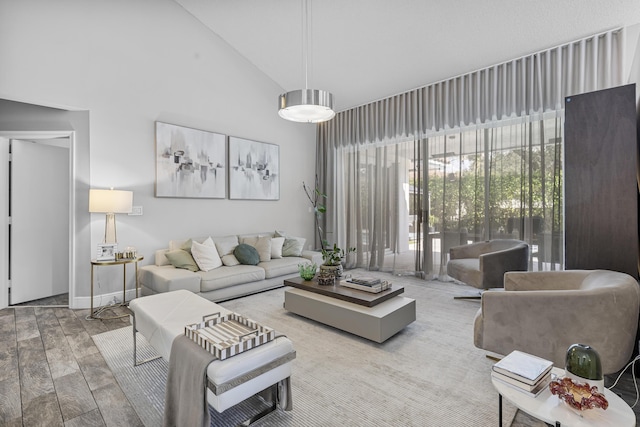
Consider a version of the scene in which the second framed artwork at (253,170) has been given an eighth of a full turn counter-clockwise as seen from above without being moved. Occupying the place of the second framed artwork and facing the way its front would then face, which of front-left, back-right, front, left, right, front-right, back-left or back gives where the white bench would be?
right

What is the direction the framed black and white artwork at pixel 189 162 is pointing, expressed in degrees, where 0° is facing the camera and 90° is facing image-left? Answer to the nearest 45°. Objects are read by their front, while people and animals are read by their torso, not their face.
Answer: approximately 315°

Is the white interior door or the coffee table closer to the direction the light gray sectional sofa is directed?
the coffee table

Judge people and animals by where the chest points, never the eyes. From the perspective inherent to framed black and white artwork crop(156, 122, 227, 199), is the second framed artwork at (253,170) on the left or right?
on its left

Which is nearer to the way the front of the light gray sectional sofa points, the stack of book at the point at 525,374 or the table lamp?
the stack of book

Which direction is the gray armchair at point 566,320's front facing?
to the viewer's left

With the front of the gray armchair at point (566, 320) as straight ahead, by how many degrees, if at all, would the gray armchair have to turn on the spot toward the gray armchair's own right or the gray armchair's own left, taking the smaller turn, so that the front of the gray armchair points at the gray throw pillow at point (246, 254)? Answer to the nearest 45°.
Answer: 0° — it already faces it

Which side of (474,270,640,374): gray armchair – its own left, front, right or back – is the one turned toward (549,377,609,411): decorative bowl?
left

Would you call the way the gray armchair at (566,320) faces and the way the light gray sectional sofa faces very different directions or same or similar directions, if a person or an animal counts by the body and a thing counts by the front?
very different directions

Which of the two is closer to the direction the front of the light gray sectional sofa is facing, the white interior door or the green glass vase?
the green glass vase

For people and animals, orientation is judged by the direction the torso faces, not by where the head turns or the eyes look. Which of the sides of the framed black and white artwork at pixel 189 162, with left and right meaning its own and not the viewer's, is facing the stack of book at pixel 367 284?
front

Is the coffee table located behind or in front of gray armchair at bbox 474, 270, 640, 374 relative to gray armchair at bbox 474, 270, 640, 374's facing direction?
in front

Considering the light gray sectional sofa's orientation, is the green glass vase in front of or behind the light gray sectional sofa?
in front

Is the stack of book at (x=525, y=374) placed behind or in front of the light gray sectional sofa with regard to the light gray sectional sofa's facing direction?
in front
